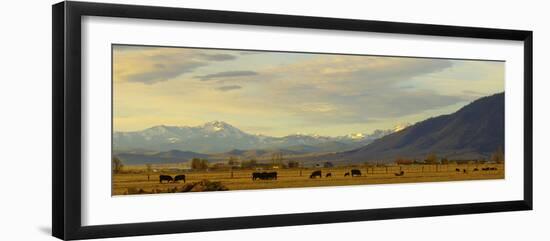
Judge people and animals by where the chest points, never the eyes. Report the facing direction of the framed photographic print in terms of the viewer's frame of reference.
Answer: facing the viewer and to the right of the viewer
